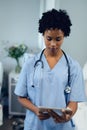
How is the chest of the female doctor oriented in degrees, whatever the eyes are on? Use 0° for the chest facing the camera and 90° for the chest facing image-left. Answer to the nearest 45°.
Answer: approximately 0°
